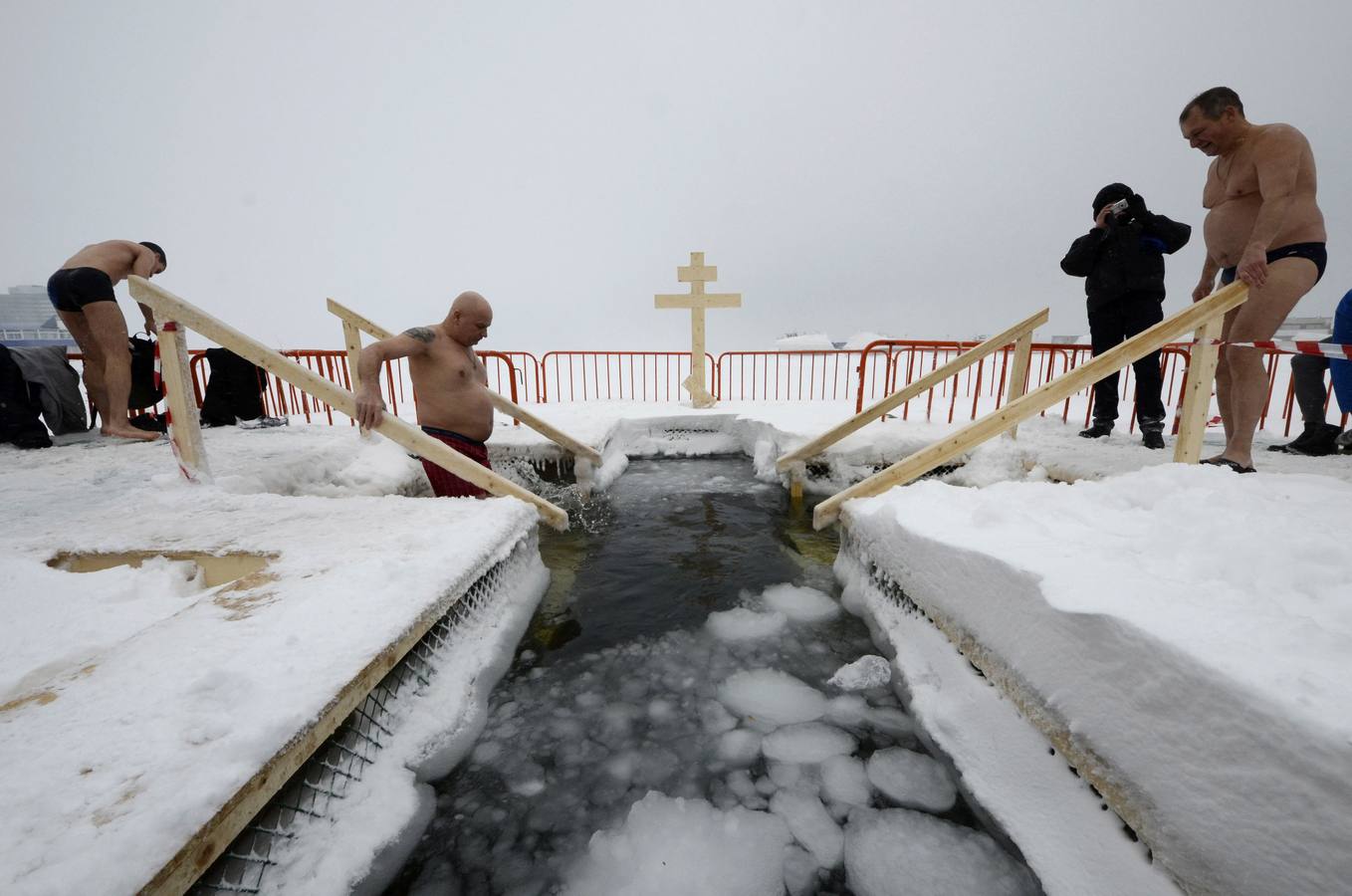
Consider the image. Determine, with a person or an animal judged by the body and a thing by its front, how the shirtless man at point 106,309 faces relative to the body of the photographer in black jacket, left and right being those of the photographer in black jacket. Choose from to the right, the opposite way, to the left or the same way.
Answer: the opposite way

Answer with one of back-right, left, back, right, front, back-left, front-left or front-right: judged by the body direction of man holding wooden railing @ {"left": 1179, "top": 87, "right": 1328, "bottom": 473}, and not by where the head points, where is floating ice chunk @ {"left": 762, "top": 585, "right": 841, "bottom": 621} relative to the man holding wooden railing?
front

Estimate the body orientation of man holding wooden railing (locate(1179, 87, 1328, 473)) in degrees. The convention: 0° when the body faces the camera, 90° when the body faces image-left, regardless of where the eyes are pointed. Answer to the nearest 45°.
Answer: approximately 45°

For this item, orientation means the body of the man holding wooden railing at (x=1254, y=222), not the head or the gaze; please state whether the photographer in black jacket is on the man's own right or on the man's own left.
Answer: on the man's own right

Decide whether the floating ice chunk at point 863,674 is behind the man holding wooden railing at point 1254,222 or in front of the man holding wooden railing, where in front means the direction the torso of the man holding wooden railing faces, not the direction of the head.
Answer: in front

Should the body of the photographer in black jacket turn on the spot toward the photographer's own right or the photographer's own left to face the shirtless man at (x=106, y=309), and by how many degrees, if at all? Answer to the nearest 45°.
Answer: approximately 45° to the photographer's own right

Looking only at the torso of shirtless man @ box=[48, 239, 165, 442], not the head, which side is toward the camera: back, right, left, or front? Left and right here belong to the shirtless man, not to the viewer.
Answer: right

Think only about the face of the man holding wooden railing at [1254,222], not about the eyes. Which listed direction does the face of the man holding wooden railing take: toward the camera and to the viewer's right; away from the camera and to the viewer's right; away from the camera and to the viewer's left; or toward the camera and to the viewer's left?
toward the camera and to the viewer's left

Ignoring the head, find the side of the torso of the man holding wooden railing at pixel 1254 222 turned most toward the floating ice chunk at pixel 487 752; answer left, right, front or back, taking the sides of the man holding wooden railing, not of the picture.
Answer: front

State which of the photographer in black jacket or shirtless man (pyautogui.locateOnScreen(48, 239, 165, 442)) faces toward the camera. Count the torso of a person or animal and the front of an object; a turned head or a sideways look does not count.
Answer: the photographer in black jacket

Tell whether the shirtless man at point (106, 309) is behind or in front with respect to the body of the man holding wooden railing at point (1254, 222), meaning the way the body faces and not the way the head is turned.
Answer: in front

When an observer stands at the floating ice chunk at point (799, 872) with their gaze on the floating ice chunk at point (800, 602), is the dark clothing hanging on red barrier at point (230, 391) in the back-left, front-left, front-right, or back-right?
front-left

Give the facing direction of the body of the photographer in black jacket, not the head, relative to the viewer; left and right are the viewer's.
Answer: facing the viewer

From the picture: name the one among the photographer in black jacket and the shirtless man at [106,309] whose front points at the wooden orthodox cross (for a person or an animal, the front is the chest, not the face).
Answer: the shirtless man

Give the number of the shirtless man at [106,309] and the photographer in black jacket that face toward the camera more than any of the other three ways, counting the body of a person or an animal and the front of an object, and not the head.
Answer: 1
